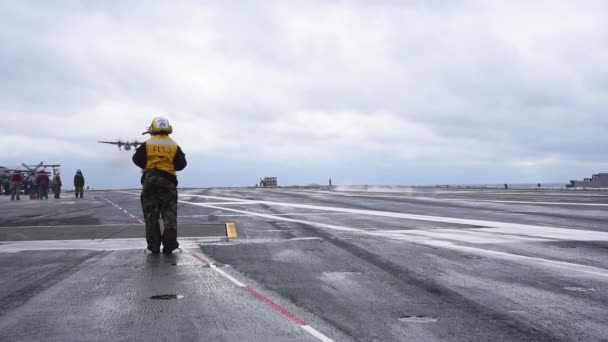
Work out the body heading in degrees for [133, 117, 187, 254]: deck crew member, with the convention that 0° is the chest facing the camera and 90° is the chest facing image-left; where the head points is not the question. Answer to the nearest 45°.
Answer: approximately 180°
